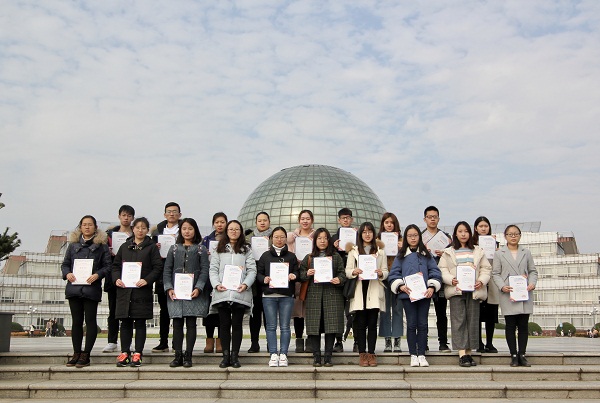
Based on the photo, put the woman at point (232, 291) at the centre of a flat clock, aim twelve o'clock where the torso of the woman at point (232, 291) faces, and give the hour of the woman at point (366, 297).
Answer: the woman at point (366, 297) is roughly at 9 o'clock from the woman at point (232, 291).

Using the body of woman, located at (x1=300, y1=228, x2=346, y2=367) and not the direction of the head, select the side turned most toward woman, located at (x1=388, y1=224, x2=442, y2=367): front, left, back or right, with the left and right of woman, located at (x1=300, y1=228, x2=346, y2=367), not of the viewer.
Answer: left

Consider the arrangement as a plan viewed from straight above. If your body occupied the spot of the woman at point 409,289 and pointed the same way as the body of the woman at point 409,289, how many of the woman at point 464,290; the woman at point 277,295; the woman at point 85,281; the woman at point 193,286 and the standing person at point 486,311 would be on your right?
3

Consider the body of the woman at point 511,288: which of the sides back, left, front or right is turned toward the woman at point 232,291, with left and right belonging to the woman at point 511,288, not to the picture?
right

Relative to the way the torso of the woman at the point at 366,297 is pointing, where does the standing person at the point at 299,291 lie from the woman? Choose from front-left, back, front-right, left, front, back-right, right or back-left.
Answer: back-right

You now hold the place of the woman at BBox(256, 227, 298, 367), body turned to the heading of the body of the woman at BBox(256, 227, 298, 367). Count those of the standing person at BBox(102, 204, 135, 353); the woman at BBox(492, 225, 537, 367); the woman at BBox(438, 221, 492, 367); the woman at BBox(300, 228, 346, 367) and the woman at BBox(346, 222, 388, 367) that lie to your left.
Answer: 4

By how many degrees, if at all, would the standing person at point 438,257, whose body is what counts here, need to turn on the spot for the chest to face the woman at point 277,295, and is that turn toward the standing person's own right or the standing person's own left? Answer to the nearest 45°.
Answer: approximately 45° to the standing person's own right

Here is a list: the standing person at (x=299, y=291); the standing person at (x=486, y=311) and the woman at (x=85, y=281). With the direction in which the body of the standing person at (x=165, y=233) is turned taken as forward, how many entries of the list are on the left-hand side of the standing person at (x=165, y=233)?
2

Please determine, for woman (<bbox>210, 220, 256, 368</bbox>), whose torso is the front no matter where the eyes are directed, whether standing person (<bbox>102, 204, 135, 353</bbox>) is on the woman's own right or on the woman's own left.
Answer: on the woman's own right

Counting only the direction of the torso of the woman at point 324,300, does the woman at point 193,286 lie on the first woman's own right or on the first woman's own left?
on the first woman's own right

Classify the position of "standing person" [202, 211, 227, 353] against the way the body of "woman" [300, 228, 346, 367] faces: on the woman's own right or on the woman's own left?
on the woman's own right

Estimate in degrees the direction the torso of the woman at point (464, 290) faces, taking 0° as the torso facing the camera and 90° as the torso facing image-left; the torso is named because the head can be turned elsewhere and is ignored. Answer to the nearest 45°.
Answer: approximately 0°

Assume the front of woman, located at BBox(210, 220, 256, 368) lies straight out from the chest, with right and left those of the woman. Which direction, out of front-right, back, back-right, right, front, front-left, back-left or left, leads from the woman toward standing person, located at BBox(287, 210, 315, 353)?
back-left

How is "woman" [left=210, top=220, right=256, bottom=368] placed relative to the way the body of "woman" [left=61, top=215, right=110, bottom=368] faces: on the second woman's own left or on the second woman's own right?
on the second woman's own left
